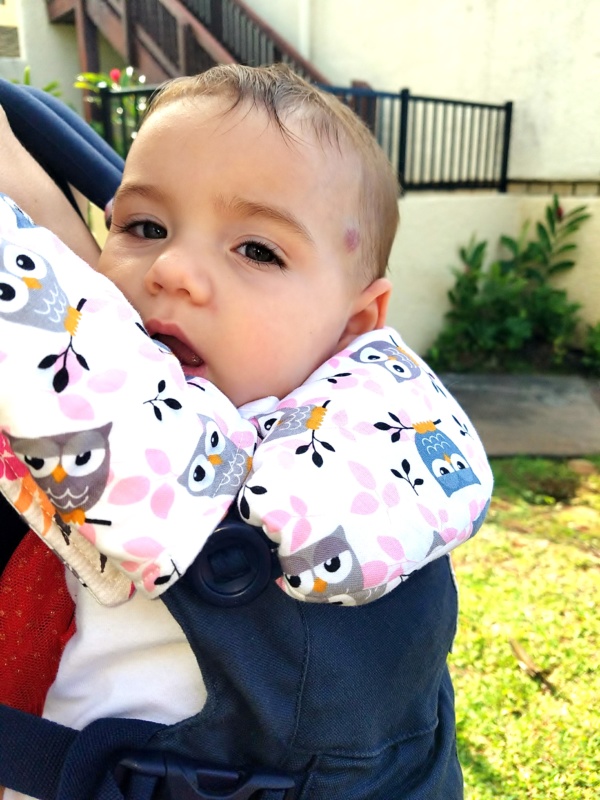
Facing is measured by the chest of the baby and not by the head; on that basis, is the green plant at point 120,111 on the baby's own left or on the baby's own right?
on the baby's own right

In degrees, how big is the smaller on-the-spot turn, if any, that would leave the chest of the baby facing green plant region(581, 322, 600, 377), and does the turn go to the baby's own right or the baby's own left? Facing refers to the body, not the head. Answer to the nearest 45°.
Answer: approximately 180°

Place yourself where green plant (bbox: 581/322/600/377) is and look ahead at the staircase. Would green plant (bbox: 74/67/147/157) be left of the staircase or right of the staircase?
left

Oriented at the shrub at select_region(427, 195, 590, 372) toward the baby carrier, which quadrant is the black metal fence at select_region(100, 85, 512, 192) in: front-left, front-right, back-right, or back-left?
back-right

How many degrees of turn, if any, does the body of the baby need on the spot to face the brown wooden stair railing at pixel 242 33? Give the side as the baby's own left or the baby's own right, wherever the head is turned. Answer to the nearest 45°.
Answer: approximately 135° to the baby's own right

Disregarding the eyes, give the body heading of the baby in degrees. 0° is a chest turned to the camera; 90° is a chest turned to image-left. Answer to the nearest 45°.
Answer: approximately 45°
